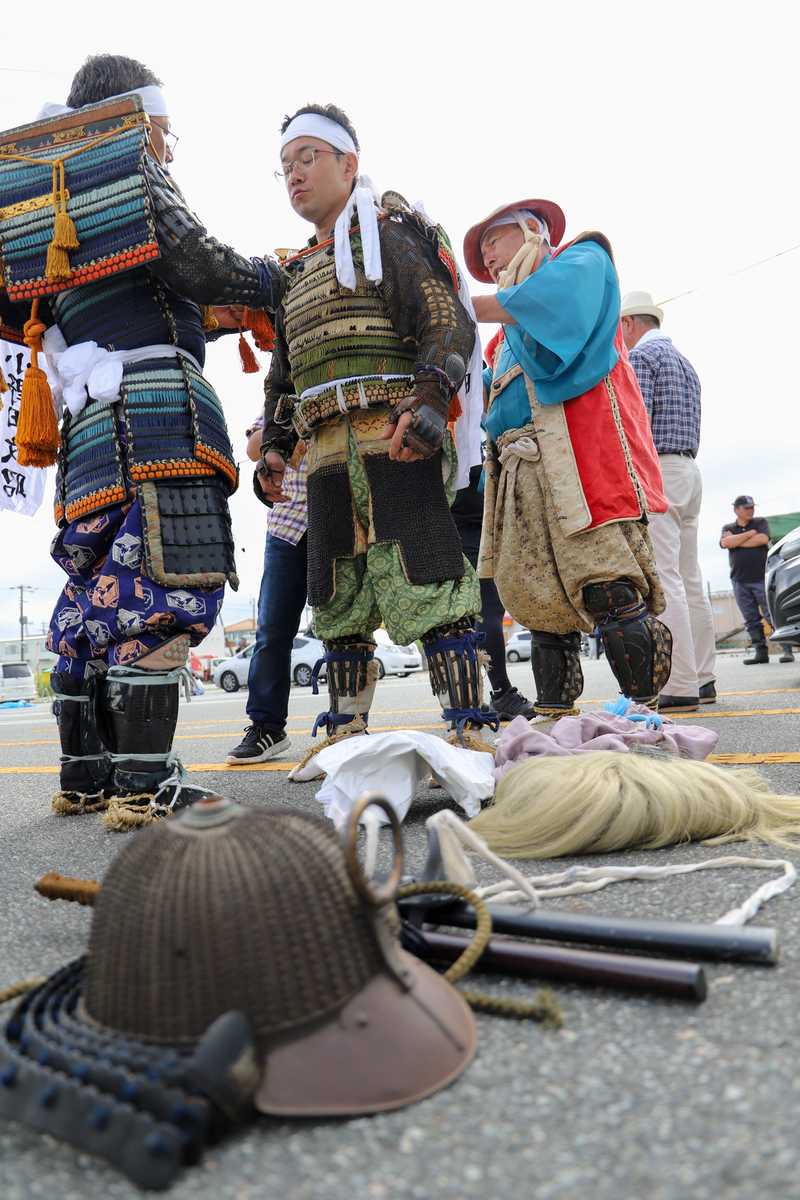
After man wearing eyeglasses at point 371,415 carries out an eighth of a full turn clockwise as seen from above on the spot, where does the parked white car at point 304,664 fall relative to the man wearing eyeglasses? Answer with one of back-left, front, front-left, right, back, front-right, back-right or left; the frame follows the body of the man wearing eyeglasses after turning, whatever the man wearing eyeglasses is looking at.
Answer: right

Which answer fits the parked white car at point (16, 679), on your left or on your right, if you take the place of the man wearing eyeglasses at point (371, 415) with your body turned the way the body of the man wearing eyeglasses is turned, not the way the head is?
on your right

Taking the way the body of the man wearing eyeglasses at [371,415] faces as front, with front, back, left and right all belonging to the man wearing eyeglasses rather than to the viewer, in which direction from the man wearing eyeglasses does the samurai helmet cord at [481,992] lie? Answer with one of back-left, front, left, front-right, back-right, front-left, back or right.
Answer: front-left

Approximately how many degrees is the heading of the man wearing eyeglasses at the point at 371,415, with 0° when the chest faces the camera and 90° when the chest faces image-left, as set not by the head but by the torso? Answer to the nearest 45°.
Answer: approximately 45°

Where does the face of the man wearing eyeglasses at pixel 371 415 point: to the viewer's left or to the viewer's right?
to the viewer's left

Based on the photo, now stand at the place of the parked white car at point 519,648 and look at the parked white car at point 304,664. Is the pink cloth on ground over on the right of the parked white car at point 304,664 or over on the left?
left

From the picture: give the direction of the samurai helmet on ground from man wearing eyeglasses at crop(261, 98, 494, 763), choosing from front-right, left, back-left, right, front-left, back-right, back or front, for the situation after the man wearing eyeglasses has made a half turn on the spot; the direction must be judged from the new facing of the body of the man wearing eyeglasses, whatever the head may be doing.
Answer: back-right

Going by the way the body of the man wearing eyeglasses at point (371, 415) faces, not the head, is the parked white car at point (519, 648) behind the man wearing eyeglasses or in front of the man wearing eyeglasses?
behind
